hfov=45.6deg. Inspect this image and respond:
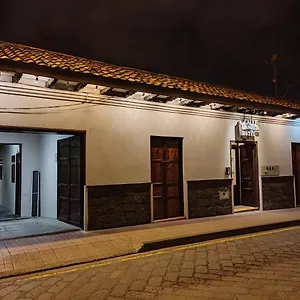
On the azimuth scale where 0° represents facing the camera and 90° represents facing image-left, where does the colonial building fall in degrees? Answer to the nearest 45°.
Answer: approximately 315°
